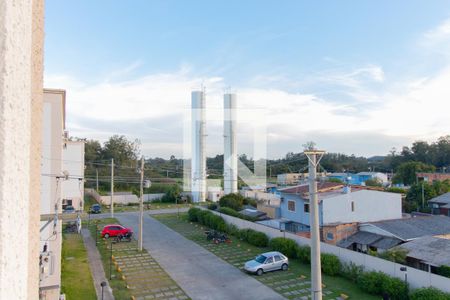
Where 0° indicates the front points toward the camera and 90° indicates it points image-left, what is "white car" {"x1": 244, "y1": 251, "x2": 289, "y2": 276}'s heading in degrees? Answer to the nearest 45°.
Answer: approximately 45°

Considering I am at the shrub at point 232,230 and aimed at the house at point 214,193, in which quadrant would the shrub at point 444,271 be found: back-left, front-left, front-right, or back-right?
back-right

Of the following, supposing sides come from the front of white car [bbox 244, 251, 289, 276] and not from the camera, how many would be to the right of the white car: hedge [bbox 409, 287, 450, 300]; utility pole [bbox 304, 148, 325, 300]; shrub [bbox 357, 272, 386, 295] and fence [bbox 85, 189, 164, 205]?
1

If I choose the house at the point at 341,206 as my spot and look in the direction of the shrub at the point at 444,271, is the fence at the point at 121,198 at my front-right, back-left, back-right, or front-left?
back-right

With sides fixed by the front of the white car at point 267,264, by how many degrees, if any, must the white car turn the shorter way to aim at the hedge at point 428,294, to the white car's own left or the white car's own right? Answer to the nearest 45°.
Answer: approximately 90° to the white car's own left

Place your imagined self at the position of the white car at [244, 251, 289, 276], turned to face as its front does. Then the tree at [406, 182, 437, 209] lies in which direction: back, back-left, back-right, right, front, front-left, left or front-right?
back

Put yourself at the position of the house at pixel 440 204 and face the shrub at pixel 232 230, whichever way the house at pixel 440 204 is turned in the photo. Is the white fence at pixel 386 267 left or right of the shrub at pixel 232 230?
left

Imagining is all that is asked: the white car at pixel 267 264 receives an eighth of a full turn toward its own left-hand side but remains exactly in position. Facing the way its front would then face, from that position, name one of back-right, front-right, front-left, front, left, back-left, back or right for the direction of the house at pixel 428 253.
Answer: left
